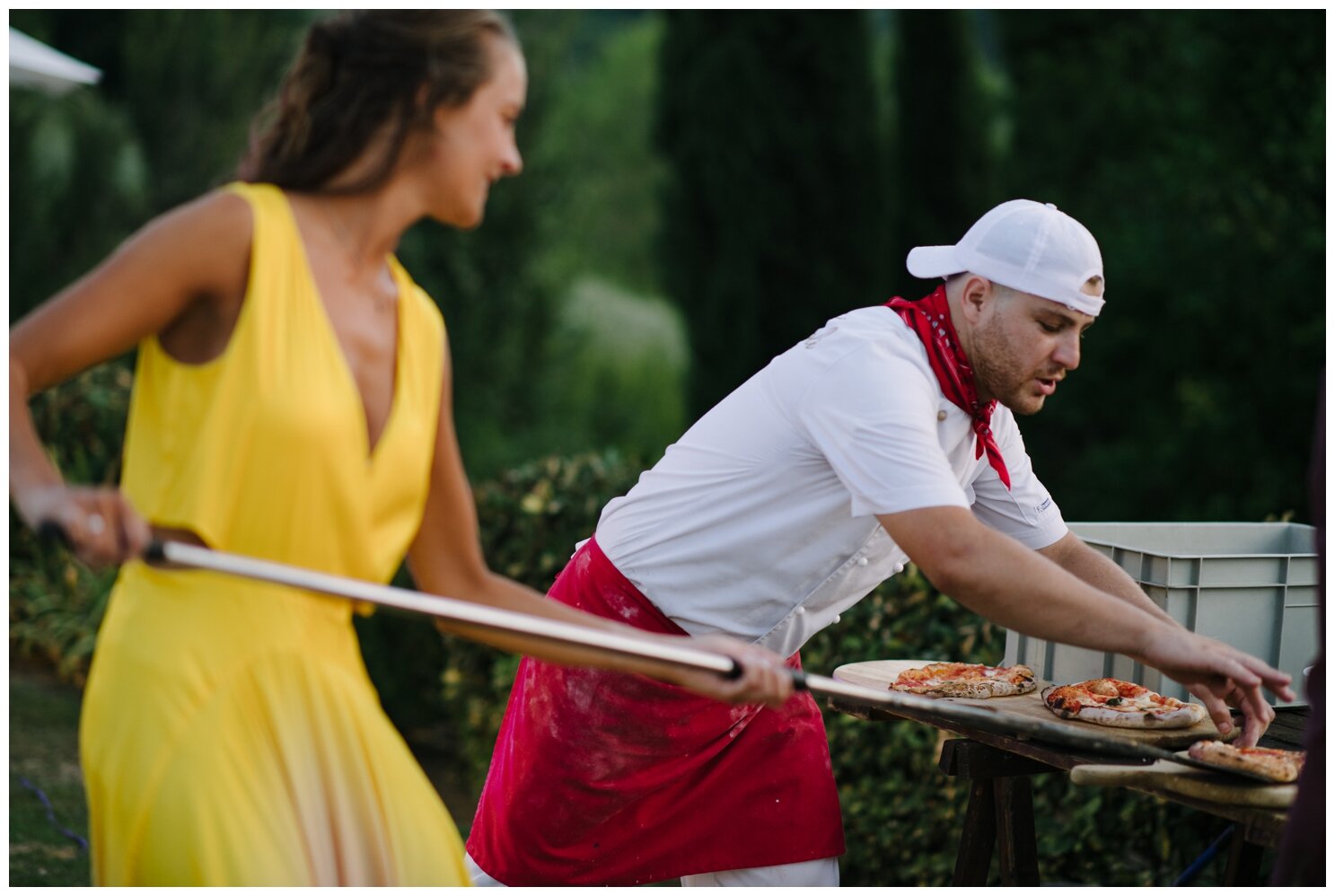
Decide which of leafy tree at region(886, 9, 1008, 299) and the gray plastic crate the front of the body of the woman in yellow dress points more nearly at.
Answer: the gray plastic crate

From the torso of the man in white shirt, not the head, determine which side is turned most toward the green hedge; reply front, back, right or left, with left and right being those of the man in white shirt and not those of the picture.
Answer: left

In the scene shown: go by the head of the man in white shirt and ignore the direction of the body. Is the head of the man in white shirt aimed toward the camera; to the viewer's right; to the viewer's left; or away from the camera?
to the viewer's right

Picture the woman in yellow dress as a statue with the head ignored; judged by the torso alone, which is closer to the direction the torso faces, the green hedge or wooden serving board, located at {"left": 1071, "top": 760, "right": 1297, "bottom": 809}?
the wooden serving board

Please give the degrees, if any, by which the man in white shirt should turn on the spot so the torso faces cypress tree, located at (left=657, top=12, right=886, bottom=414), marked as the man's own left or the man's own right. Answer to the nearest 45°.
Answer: approximately 90° to the man's own left

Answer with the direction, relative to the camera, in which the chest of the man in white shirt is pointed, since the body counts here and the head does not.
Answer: to the viewer's right

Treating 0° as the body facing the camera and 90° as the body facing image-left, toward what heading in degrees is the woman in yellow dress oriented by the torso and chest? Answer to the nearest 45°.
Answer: approximately 315°

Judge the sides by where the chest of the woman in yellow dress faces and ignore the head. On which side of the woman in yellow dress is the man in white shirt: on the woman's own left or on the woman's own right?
on the woman's own left

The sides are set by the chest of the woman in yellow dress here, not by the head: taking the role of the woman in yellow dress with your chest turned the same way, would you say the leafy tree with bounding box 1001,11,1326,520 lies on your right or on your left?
on your left

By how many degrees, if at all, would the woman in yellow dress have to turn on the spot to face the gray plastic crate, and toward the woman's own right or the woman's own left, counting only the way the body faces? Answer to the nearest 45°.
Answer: approximately 90° to the woman's own left
